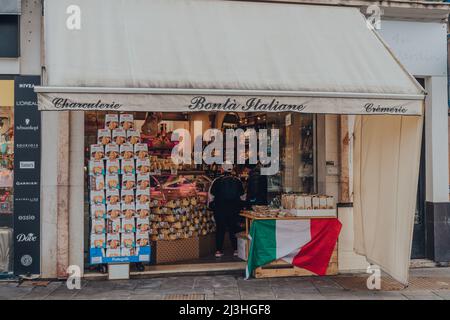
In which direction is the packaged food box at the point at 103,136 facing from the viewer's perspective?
toward the camera

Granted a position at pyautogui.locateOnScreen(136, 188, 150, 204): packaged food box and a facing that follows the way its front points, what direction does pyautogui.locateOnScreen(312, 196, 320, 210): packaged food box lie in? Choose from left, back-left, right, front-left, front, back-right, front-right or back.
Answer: left

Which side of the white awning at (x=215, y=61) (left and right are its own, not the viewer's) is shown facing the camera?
front

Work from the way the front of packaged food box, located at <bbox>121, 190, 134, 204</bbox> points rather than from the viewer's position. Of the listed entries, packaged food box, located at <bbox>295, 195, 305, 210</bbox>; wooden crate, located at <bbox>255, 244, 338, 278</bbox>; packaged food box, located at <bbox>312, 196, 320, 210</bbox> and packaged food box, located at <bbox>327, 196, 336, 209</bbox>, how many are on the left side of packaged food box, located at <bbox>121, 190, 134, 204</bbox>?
4

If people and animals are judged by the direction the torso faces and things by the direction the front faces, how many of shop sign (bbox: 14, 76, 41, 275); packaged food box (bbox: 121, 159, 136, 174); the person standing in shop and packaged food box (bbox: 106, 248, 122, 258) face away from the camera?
1

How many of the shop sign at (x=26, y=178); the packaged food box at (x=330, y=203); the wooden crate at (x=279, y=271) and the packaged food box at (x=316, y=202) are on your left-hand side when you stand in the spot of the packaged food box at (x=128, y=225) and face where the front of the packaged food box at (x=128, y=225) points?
3

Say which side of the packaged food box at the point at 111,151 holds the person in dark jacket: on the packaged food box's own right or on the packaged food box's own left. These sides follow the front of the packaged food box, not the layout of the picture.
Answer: on the packaged food box's own left

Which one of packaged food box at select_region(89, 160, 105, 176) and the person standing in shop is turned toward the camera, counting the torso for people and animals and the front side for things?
the packaged food box

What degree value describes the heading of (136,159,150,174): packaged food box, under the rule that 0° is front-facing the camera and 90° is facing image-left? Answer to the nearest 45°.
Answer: approximately 0°

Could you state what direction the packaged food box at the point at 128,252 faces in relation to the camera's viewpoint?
facing the viewer

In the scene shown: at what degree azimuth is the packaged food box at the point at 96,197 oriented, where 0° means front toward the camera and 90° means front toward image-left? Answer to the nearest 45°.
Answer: approximately 0°

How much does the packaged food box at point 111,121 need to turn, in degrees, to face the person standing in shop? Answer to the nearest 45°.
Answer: approximately 135° to its left
